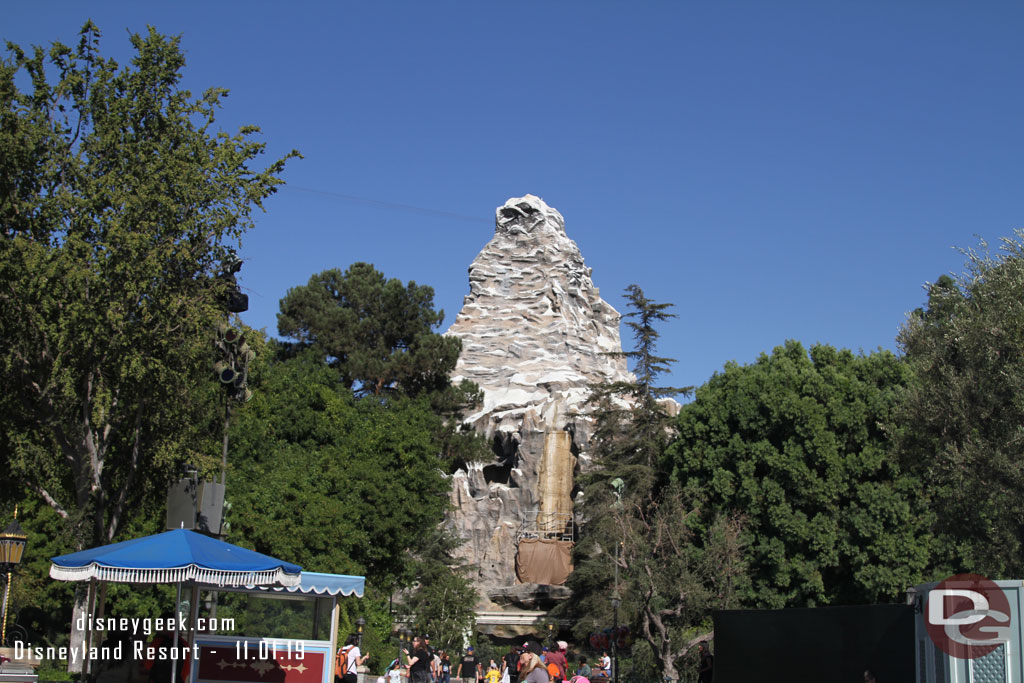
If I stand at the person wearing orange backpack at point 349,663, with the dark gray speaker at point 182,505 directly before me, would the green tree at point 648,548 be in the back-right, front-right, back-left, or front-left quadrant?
back-right

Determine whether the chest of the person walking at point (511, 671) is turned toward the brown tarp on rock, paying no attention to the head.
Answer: yes

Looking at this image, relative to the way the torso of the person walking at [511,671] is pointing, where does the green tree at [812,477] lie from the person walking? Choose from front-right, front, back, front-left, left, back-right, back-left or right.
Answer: front-right

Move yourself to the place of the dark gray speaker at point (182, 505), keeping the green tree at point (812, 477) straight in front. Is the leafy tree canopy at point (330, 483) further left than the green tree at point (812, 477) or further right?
left
